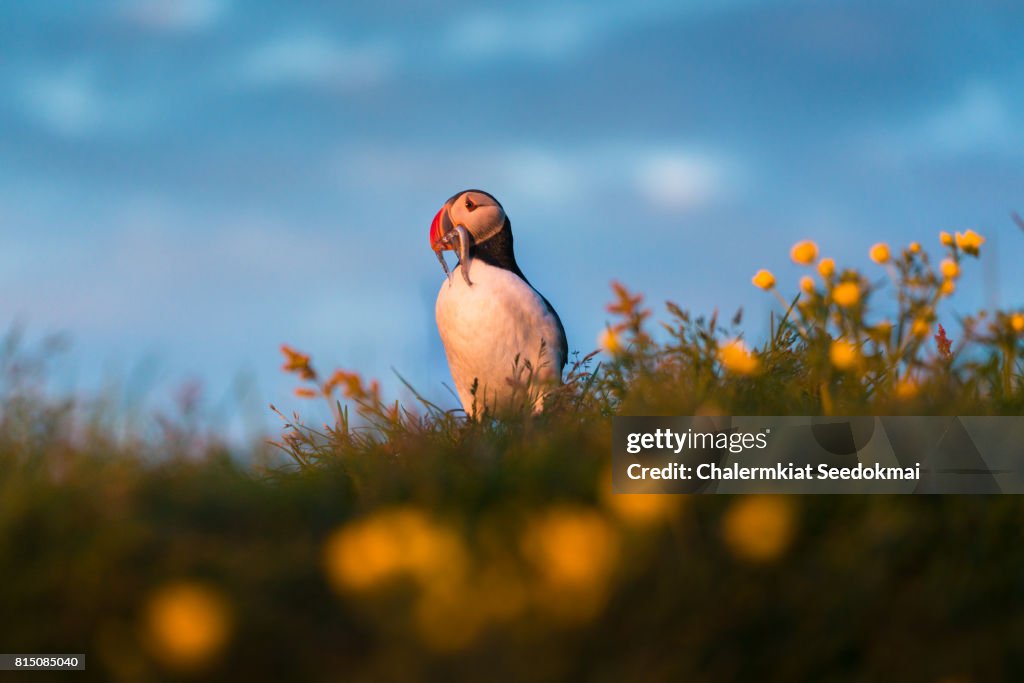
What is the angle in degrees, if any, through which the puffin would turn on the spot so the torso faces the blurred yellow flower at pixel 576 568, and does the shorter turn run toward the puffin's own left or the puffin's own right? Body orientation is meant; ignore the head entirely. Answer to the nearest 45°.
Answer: approximately 45° to the puffin's own left

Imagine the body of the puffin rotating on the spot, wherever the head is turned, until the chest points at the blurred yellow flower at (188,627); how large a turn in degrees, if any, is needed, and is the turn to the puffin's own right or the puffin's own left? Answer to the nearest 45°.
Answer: approximately 45° to the puffin's own left

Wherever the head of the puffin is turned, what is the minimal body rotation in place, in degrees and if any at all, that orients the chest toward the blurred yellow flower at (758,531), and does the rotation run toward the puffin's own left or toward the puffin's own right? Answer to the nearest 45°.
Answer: approximately 45° to the puffin's own left

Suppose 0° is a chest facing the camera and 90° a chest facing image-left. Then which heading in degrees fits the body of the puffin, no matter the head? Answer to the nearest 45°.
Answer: approximately 45°

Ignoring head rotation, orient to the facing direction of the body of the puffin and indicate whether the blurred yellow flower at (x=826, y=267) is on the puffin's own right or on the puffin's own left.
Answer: on the puffin's own left

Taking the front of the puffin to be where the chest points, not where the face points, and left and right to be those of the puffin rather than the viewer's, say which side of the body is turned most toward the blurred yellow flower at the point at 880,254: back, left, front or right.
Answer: left

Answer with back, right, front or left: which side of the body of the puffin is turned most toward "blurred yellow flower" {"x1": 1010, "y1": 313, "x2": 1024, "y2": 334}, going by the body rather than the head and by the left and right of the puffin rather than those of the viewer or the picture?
left

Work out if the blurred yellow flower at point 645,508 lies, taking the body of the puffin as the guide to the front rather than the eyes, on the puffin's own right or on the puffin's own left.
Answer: on the puffin's own left

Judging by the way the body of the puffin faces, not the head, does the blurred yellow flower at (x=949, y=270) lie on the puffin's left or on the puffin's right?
on the puffin's left
